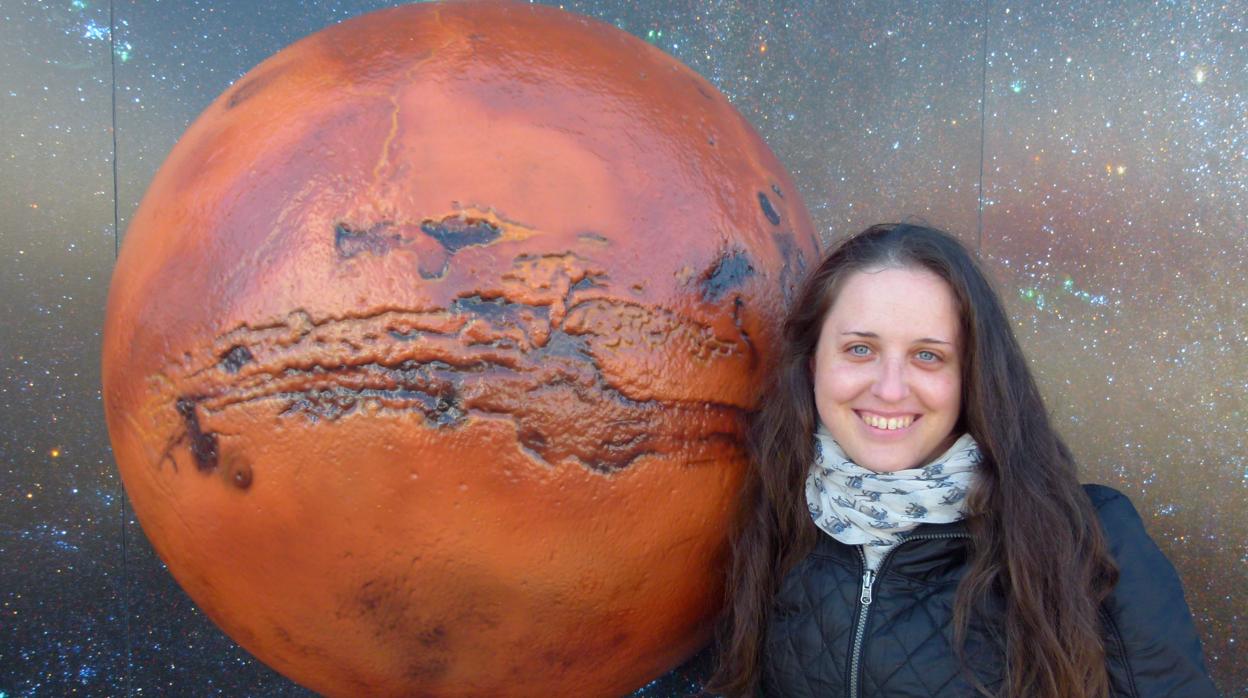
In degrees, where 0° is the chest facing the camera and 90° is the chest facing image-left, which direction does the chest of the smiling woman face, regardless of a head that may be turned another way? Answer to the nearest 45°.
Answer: approximately 45°
